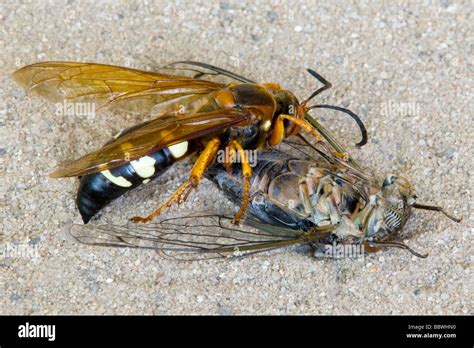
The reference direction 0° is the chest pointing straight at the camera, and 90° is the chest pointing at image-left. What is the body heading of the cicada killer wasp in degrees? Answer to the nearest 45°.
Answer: approximately 270°
